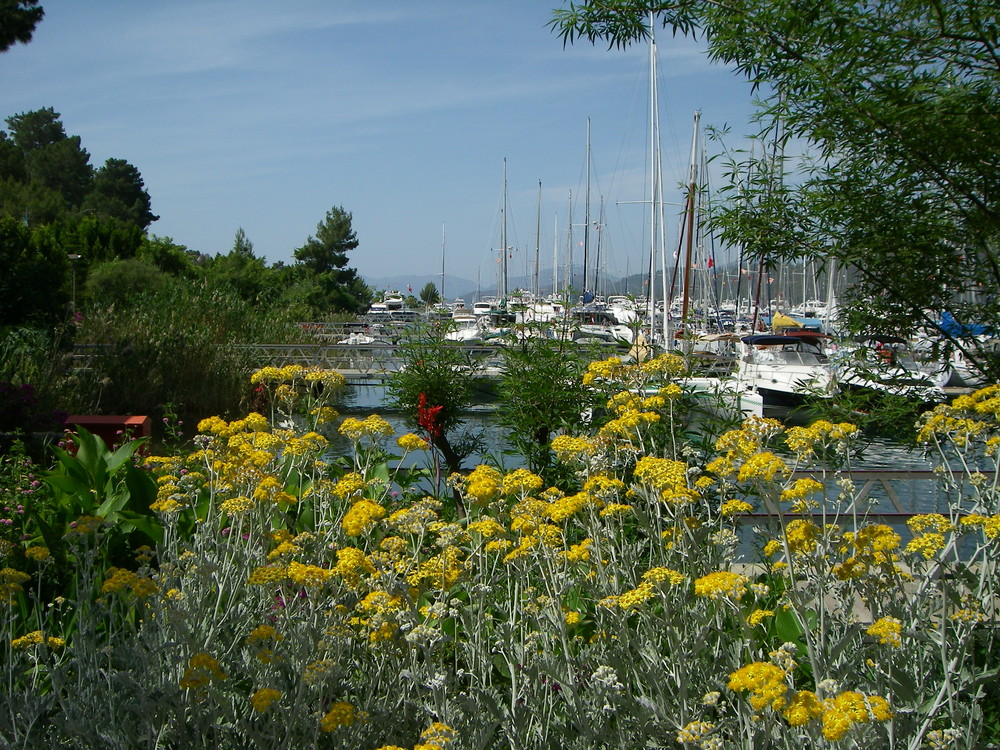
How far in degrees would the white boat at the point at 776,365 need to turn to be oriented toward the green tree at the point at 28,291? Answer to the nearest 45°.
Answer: approximately 90° to its right

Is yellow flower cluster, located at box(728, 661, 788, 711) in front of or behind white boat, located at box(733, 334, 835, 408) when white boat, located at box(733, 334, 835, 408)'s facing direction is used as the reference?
in front
